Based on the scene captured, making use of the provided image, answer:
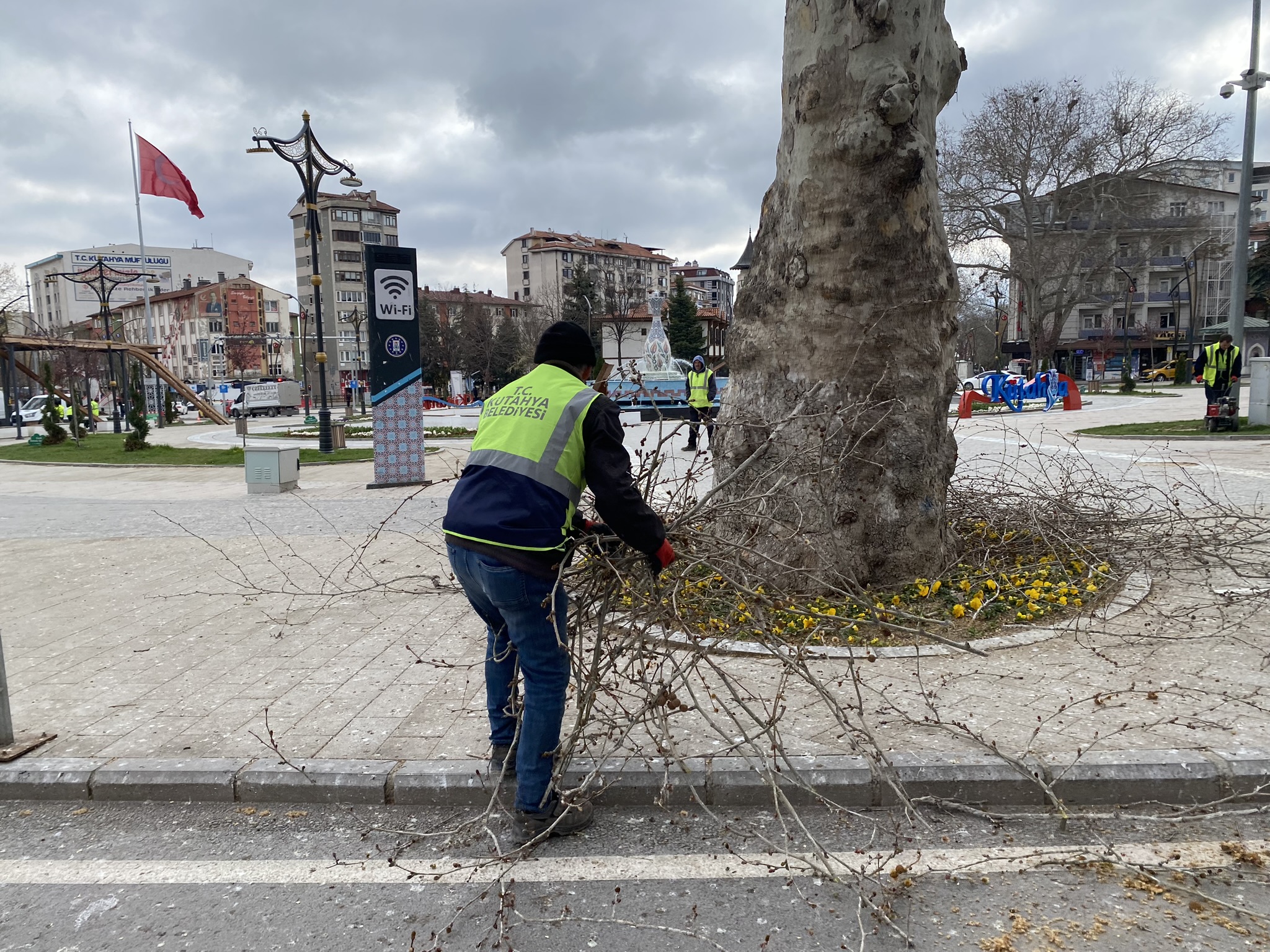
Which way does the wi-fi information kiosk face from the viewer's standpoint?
toward the camera

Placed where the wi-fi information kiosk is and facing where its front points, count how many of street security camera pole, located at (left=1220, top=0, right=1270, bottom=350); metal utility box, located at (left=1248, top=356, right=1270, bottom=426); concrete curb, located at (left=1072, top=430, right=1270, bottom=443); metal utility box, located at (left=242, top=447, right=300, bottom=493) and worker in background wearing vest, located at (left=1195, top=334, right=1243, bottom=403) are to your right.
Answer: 1

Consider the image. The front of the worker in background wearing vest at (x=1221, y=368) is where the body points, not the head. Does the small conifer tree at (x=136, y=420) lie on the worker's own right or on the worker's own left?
on the worker's own right

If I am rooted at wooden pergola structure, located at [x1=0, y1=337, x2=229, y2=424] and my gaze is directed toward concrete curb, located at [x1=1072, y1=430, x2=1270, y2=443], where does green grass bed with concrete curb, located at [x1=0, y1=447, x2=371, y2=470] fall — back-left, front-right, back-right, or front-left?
front-right

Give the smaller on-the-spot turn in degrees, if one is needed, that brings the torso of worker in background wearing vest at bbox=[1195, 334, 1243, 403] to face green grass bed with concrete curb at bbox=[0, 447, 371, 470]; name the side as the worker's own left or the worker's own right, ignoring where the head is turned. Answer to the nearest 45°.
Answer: approximately 45° to the worker's own right

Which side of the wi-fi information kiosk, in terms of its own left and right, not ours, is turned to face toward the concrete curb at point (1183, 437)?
left

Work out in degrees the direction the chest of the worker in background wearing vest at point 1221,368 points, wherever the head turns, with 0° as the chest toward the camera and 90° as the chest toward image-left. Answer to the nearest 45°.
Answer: approximately 0°

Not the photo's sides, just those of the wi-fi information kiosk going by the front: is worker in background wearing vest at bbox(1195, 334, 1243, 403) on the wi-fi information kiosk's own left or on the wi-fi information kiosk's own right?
on the wi-fi information kiosk's own left

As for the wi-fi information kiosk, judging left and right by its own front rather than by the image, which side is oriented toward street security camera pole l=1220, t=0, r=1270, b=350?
left

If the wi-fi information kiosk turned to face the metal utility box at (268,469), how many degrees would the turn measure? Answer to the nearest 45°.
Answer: approximately 90° to its right

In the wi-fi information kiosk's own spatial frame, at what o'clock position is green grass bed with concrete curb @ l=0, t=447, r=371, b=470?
The green grass bed with concrete curb is roughly at 5 o'clock from the wi-fi information kiosk.

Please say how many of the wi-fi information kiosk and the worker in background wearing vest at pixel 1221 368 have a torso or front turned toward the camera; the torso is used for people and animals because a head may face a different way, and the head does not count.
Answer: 2

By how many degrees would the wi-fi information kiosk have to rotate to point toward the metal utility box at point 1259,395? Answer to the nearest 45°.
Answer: approximately 90° to its left
